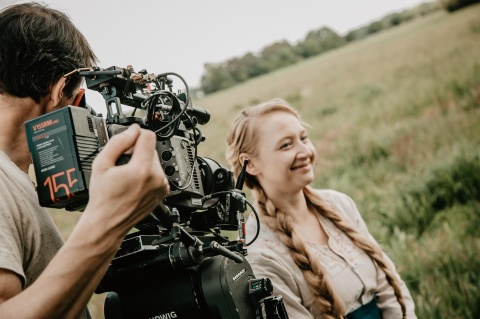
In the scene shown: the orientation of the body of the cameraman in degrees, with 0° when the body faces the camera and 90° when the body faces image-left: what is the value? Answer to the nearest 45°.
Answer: approximately 225°

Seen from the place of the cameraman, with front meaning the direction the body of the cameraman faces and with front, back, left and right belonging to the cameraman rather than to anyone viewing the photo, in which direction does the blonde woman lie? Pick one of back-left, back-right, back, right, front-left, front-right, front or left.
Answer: front

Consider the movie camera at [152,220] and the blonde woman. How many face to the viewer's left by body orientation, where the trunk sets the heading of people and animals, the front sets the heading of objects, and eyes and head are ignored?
0

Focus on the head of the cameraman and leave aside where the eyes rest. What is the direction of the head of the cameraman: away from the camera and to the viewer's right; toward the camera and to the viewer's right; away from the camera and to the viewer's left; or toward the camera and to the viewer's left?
away from the camera and to the viewer's right

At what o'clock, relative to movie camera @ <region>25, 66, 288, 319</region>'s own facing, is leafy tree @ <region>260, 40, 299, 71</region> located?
The leafy tree is roughly at 11 o'clock from the movie camera.

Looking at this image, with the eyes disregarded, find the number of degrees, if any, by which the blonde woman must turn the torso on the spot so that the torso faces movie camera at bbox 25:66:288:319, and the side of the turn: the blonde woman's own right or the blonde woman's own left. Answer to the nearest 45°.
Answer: approximately 45° to the blonde woman's own right

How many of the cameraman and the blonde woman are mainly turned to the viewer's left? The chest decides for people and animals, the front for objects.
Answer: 0

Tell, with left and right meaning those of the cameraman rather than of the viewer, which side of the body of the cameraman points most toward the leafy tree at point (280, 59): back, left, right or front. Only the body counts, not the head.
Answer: left

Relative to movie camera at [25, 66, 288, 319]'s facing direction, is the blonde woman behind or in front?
in front

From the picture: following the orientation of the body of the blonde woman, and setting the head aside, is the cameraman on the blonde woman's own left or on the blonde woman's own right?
on the blonde woman's own right

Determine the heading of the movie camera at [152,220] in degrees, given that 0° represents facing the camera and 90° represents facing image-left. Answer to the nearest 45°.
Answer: approximately 225°
